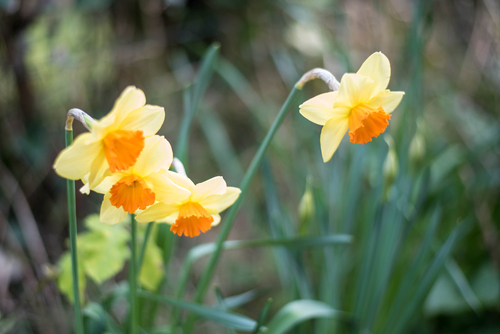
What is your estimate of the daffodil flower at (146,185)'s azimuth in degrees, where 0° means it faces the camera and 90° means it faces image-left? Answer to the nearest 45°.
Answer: approximately 45°

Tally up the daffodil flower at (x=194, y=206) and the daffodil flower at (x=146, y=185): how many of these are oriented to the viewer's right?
0

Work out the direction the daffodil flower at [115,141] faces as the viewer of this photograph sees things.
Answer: facing the viewer and to the right of the viewer

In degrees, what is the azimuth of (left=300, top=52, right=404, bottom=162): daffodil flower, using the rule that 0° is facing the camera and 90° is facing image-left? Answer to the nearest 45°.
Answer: approximately 315°

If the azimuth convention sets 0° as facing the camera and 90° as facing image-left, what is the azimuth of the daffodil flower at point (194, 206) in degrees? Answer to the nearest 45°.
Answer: approximately 0°
